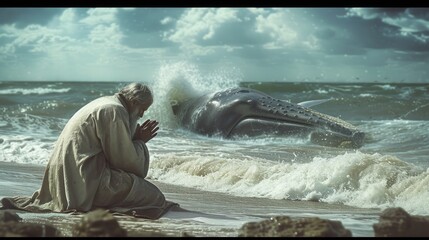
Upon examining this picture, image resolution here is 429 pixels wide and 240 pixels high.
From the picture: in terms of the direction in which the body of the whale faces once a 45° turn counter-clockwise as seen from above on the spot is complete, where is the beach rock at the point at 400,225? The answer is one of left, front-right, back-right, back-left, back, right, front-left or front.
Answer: back-right

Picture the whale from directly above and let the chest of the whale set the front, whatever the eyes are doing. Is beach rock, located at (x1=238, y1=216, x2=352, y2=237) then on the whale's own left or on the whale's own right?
on the whale's own right

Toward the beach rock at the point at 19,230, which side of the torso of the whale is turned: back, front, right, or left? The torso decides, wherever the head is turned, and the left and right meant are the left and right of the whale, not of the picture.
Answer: right

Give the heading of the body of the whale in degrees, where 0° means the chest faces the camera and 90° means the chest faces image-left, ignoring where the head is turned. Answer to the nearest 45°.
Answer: approximately 270°

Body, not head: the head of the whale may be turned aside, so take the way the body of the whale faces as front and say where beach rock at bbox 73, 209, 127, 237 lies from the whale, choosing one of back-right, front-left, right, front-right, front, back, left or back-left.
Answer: right
